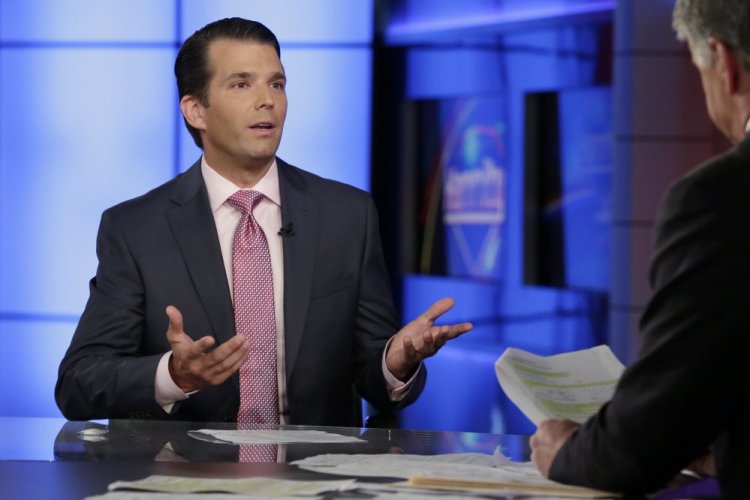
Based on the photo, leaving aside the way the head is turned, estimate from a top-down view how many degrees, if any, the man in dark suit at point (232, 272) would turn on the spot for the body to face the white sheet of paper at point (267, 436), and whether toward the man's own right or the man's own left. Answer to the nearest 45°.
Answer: approximately 45° to the man's own right

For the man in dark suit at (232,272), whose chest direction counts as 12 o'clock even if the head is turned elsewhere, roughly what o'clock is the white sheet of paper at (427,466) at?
The white sheet of paper is roughly at 11 o'clock from the man in dark suit.

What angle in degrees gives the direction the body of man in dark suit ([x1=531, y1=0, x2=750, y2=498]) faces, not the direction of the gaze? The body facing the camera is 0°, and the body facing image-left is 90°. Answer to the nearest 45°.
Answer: approximately 135°

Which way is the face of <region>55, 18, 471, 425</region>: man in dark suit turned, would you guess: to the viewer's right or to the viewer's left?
to the viewer's right

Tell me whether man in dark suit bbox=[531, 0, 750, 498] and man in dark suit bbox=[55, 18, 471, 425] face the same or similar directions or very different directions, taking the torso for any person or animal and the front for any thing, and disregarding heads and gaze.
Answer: very different directions

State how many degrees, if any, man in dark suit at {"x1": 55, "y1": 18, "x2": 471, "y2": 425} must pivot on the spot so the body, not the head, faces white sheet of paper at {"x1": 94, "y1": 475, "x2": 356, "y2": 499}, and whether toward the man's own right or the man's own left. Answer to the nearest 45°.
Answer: approximately 45° to the man's own right

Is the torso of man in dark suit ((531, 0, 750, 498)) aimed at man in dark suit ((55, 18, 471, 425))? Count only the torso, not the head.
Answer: yes
